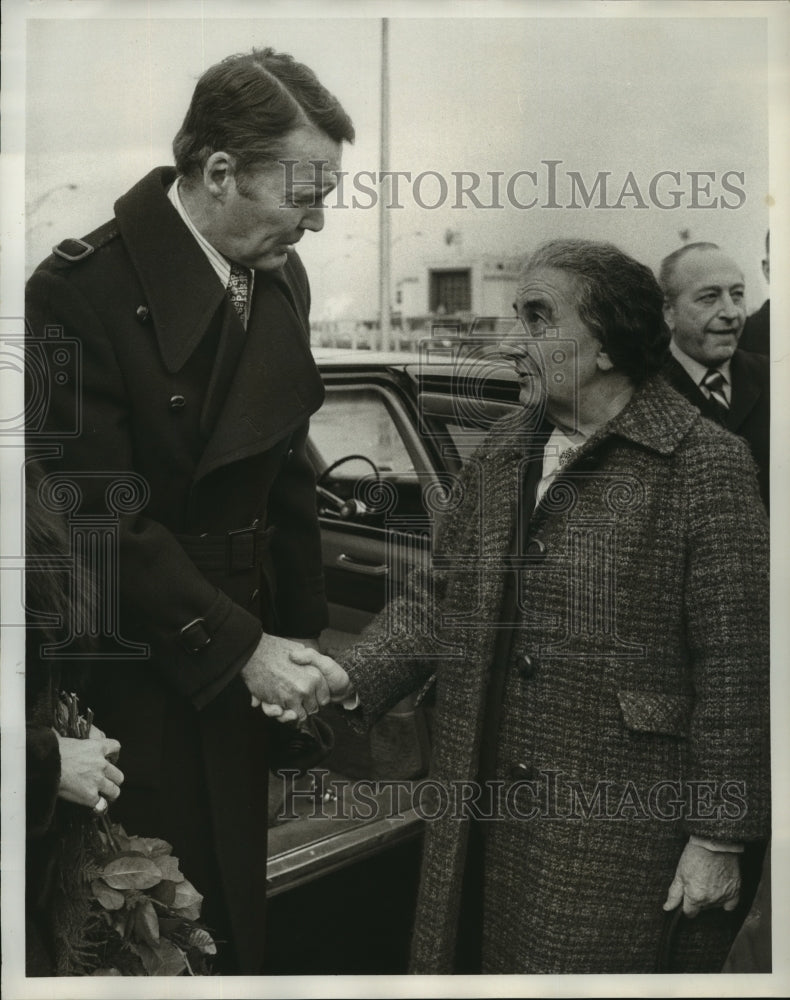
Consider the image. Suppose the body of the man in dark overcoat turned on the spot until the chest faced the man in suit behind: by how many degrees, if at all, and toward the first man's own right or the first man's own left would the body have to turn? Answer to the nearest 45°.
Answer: approximately 45° to the first man's own left

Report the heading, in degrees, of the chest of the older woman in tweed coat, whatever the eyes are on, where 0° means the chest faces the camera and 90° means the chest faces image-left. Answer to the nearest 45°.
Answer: approximately 45°

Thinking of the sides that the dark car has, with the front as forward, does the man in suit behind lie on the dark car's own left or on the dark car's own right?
on the dark car's own left

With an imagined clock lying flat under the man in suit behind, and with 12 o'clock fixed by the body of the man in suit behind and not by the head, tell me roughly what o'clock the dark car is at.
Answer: The dark car is roughly at 4 o'clock from the man in suit behind.

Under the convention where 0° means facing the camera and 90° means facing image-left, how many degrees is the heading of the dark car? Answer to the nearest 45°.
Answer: approximately 45°

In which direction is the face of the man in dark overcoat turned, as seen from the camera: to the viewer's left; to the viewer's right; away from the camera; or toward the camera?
to the viewer's right
